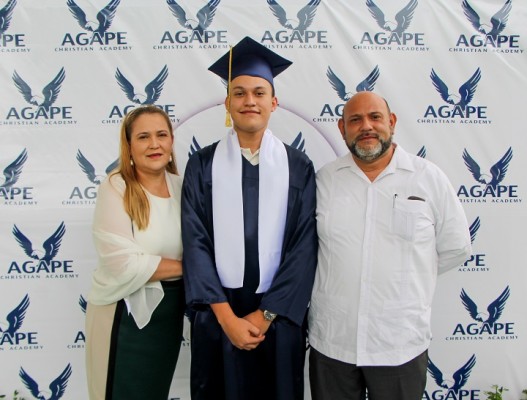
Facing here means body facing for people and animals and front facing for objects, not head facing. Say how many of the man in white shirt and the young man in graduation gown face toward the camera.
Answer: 2

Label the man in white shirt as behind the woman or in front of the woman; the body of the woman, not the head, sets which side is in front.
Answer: in front

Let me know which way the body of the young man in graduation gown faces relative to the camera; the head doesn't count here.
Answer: toward the camera

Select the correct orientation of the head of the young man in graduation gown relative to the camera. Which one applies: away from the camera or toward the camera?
toward the camera

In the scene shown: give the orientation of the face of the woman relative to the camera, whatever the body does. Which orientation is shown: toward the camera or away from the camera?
toward the camera

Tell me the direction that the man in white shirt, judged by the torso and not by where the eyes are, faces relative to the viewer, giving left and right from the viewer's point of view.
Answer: facing the viewer
